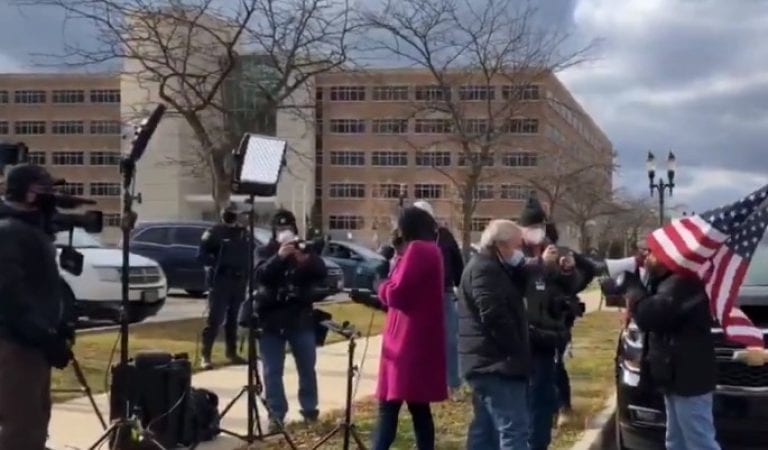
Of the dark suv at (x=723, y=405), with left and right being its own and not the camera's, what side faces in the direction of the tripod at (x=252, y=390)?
right

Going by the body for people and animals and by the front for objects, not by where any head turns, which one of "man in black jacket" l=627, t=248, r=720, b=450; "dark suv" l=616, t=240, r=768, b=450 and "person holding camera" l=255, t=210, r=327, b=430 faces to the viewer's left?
the man in black jacket

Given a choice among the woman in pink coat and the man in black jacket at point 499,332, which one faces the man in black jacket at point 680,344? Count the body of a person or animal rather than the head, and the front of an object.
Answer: the man in black jacket at point 499,332

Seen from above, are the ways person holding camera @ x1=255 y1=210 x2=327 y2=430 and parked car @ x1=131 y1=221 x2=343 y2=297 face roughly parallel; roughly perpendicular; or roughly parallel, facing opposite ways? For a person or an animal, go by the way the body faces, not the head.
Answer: roughly perpendicular

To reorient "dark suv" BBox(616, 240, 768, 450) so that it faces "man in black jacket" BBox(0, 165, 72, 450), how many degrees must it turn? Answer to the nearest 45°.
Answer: approximately 45° to its right

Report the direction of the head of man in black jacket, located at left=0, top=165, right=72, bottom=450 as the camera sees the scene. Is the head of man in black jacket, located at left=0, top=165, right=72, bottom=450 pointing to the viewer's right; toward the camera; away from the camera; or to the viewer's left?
to the viewer's right

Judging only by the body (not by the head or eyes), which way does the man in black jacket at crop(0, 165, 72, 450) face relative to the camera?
to the viewer's right

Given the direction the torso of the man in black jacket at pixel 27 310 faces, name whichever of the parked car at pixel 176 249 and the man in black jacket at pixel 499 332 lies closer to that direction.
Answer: the man in black jacket

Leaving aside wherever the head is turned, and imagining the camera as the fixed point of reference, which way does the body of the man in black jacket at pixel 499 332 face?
to the viewer's right
